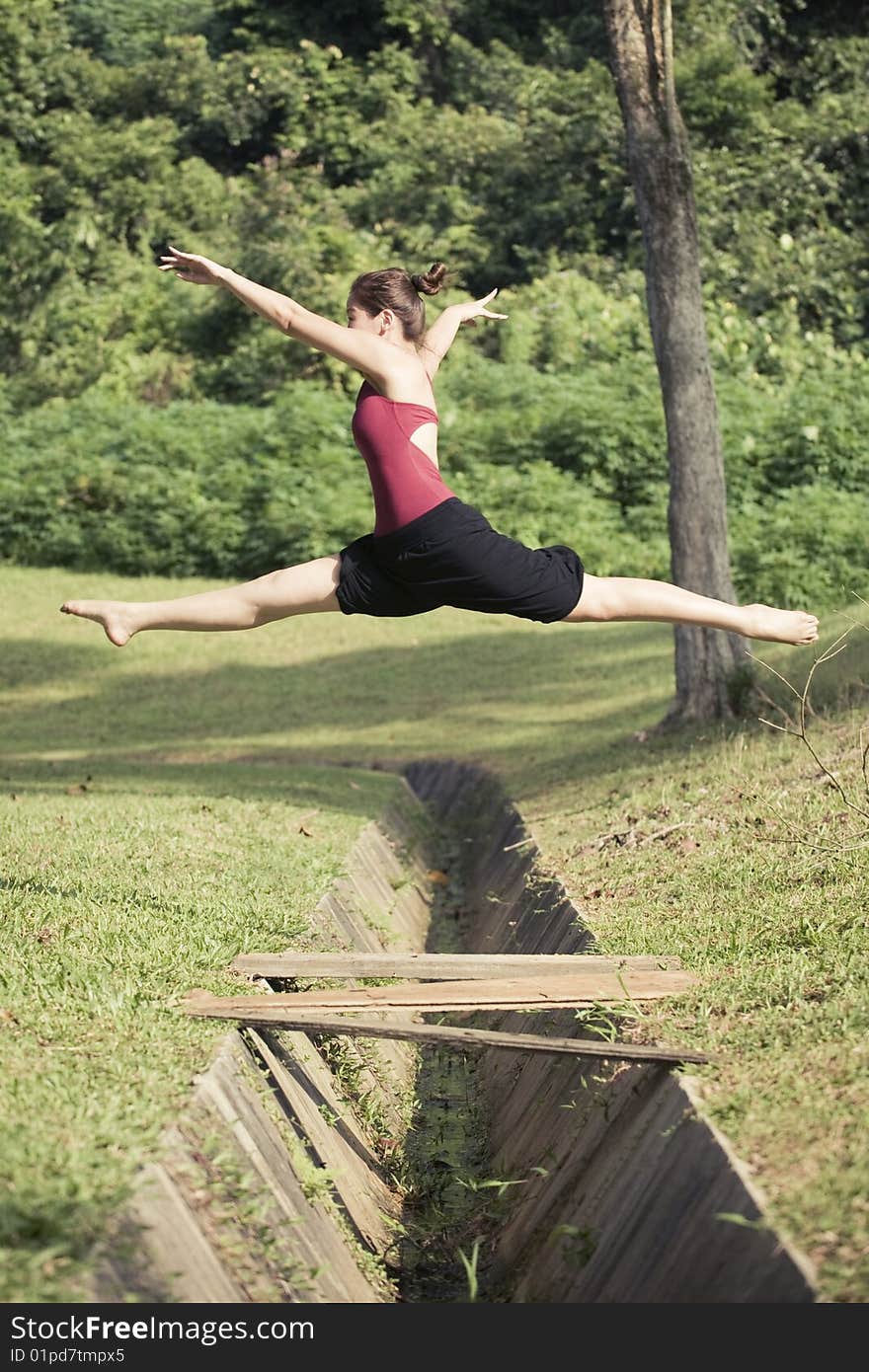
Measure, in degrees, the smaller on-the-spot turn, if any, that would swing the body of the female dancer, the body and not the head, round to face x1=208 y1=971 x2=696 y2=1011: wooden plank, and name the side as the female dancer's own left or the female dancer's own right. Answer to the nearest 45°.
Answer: approximately 135° to the female dancer's own left

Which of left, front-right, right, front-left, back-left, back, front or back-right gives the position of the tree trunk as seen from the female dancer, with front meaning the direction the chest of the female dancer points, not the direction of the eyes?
right

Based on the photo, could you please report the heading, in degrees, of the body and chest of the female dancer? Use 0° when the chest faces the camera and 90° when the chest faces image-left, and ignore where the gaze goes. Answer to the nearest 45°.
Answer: approximately 90°

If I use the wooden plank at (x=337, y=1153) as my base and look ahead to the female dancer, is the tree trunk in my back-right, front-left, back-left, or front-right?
front-right

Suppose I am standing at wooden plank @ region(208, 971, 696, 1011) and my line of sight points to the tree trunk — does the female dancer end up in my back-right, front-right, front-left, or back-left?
front-left
